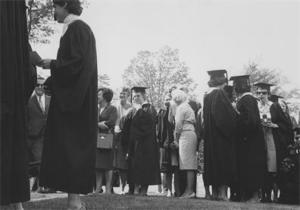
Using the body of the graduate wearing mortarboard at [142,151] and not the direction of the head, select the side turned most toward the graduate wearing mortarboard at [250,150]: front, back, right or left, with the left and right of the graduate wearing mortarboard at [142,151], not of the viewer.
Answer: left

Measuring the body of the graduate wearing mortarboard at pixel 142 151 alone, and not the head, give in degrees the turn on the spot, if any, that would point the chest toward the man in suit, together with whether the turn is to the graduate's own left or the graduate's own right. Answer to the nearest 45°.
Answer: approximately 45° to the graduate's own right

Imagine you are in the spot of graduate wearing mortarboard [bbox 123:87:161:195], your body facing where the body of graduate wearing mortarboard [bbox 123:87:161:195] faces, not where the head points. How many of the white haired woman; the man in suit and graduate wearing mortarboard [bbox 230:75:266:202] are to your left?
2

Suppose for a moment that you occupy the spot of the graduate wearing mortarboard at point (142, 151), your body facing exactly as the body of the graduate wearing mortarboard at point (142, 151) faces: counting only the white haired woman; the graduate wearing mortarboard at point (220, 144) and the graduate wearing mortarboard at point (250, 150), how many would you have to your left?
3

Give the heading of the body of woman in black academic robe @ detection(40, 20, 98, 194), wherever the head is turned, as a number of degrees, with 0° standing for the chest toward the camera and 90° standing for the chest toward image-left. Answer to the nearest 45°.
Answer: approximately 90°

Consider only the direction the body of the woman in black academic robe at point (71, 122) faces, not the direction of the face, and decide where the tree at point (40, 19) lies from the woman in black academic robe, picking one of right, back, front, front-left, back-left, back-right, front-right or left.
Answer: right

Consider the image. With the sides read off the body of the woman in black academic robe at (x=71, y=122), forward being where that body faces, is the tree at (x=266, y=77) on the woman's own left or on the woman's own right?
on the woman's own right

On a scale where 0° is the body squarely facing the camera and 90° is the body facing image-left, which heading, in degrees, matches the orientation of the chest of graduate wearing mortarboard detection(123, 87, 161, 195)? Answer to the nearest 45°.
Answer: approximately 45°

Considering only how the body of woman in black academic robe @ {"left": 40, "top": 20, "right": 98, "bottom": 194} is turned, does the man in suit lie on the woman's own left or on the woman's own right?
on the woman's own right

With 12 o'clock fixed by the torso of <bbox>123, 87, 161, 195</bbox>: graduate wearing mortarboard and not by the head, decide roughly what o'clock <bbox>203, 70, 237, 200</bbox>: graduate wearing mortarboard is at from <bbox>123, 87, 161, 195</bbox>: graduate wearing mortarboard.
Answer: <bbox>203, 70, 237, 200</bbox>: graduate wearing mortarboard is roughly at 9 o'clock from <bbox>123, 87, 161, 195</bbox>: graduate wearing mortarboard.

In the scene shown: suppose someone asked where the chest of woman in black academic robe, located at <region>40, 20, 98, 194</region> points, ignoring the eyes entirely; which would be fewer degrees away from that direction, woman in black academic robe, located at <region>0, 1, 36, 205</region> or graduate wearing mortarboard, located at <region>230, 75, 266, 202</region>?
the woman in black academic robe

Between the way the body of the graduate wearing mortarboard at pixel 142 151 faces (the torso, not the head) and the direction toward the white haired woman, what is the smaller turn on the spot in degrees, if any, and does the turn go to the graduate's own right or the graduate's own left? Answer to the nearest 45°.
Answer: approximately 90° to the graduate's own left

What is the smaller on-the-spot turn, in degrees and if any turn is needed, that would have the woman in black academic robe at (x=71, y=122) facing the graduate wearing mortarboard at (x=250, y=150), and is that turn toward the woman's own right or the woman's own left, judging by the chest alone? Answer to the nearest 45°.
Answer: approximately 135° to the woman's own right
